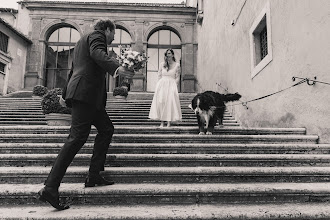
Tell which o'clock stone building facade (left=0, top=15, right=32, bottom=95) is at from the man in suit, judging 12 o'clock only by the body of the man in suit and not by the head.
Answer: The stone building facade is roughly at 10 o'clock from the man in suit.

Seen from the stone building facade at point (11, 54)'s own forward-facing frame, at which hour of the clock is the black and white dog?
The black and white dog is roughly at 1 o'clock from the stone building facade.

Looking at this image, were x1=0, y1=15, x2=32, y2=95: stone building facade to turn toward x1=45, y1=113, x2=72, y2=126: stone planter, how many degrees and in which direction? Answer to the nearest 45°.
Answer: approximately 45° to its right

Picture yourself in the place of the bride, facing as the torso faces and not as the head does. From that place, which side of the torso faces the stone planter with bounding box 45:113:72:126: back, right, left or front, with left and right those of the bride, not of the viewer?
right

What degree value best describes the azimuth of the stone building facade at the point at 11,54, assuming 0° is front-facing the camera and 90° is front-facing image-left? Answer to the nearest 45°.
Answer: approximately 315°

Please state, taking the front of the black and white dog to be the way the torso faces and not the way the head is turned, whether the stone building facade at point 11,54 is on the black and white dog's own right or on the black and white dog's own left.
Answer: on the black and white dog's own right

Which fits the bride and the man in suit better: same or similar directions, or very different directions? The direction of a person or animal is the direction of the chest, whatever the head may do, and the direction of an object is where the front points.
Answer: very different directions

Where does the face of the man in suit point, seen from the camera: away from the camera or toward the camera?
away from the camera

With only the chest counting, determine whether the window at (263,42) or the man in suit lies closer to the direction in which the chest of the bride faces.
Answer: the man in suit

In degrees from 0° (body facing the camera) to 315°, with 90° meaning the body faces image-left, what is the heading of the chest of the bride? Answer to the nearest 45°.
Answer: approximately 0°

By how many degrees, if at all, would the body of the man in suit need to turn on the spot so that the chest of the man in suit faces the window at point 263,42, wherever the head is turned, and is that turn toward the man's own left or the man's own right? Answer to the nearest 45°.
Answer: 0° — they already face it

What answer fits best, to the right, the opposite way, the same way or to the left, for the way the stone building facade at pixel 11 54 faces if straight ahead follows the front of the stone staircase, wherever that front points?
to the left
